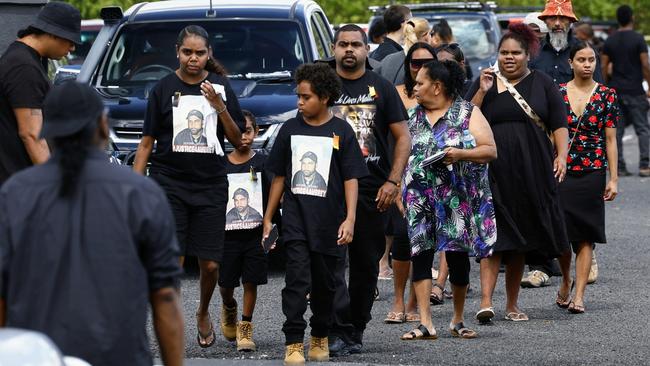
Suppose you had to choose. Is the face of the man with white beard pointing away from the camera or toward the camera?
toward the camera

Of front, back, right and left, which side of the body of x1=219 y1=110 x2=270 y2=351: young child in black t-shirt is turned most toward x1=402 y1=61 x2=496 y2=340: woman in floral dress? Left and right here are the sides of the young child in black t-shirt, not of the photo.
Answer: left

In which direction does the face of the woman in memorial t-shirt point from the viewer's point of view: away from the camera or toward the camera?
toward the camera

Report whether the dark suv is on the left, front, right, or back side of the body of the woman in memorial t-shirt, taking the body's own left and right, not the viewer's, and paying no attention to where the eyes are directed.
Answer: back

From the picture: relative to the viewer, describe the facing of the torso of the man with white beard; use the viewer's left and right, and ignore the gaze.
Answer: facing the viewer

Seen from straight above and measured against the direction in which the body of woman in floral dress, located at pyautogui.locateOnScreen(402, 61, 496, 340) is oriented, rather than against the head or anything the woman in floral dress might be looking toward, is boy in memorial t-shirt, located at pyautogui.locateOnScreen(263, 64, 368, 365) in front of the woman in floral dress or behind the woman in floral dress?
in front

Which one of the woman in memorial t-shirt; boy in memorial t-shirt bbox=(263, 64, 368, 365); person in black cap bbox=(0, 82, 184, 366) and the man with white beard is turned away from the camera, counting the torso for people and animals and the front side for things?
the person in black cap

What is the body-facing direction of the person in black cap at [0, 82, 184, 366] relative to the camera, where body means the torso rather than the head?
away from the camera

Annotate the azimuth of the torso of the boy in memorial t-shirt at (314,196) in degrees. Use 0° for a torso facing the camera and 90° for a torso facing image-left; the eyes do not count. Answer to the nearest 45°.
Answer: approximately 0°

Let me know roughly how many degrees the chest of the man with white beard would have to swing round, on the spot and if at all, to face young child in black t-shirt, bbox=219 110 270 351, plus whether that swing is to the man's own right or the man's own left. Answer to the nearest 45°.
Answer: approximately 45° to the man's own right

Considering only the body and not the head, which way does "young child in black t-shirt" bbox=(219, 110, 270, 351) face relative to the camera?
toward the camera

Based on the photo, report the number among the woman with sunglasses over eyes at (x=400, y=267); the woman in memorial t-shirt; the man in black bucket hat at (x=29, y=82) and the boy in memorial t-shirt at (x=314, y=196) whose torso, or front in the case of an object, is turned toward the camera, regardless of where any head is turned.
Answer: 3
